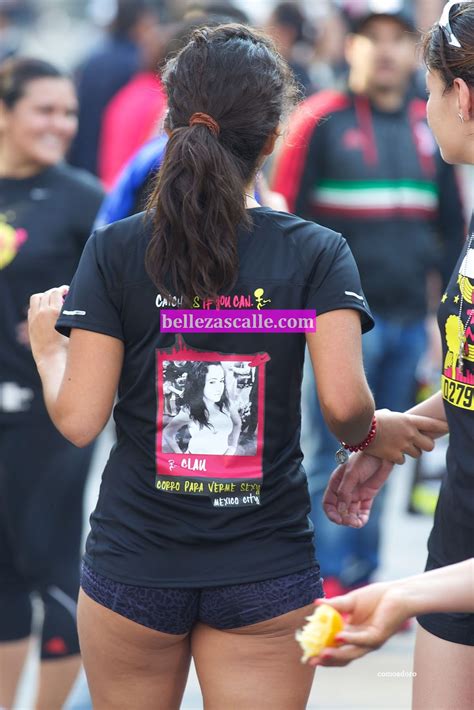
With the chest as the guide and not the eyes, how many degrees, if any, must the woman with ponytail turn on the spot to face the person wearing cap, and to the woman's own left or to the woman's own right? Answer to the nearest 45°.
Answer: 0° — they already face them

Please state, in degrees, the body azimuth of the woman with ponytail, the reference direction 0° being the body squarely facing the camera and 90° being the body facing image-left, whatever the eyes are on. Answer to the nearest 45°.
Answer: approximately 180°
